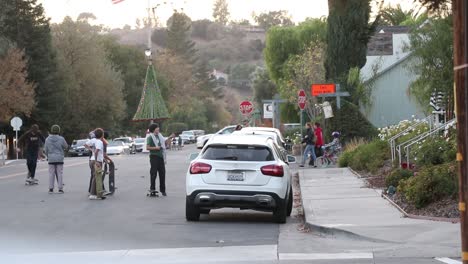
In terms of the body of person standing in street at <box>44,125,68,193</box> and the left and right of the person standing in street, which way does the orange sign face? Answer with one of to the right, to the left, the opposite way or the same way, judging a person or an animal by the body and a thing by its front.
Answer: the opposite way

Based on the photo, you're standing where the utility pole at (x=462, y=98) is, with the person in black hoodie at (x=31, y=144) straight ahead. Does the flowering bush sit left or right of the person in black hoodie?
right

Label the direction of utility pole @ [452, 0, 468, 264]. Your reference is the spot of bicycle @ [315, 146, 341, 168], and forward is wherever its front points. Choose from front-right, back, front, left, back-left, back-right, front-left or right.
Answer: front-left

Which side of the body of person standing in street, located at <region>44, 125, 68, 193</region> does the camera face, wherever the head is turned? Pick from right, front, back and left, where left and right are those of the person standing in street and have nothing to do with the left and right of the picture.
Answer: back

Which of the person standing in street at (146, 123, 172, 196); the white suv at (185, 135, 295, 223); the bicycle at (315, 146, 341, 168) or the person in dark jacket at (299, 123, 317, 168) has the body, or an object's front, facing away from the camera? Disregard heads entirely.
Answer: the white suv

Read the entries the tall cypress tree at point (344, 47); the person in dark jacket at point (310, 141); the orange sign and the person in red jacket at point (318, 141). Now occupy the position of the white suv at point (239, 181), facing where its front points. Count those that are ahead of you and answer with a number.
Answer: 4

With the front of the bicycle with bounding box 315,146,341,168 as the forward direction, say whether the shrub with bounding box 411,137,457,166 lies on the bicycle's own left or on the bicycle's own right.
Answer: on the bicycle's own left
